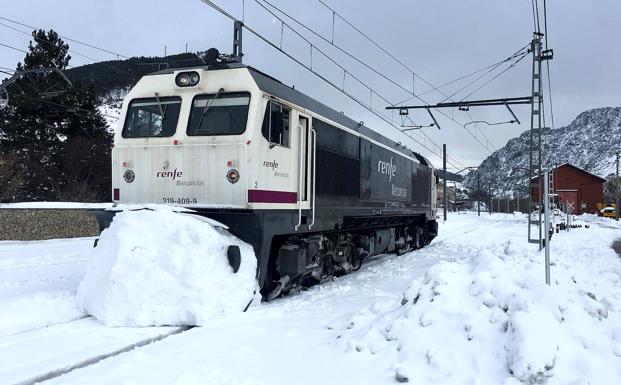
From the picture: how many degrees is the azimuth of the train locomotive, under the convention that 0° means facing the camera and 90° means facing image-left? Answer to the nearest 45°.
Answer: approximately 45°

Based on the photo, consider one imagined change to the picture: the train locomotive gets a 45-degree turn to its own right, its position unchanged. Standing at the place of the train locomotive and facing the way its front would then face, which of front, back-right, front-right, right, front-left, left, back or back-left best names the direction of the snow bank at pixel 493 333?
back-left

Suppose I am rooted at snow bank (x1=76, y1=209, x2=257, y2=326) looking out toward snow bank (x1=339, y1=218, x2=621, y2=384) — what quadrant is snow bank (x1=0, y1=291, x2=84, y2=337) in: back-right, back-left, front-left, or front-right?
back-right

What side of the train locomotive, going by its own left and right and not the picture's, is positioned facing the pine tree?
right

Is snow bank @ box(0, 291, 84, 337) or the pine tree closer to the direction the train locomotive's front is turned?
the snow bank
